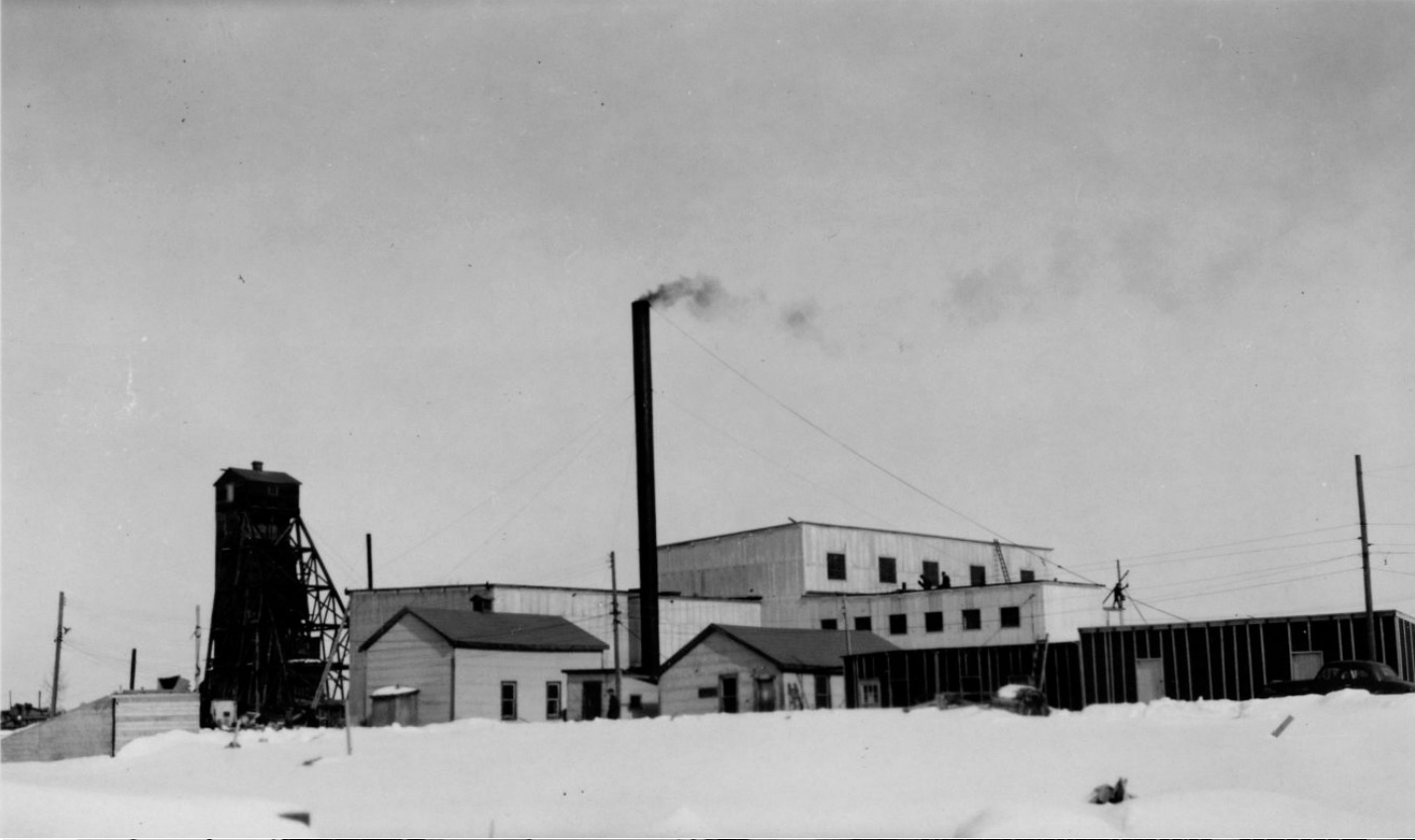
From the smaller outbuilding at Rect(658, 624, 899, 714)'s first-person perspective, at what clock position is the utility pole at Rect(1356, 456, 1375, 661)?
The utility pole is roughly at 8 o'clock from the smaller outbuilding.

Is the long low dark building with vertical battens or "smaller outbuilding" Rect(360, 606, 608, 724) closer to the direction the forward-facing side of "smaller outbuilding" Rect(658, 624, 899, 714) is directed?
the smaller outbuilding

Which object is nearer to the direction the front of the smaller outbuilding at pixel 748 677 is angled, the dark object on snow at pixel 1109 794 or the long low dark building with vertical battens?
the dark object on snow

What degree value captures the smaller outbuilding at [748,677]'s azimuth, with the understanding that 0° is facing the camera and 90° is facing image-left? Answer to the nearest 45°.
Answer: approximately 45°

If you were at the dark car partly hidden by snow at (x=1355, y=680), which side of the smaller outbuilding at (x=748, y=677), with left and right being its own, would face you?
left

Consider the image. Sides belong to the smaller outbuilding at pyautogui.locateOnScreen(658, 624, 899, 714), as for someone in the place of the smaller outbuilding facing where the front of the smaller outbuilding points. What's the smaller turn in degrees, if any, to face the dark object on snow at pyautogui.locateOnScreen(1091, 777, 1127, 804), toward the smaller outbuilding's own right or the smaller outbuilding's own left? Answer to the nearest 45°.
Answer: approximately 45° to the smaller outbuilding's own left

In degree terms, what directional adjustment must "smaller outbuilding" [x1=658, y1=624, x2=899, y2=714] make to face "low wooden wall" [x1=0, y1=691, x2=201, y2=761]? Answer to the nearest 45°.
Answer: approximately 45° to its right
